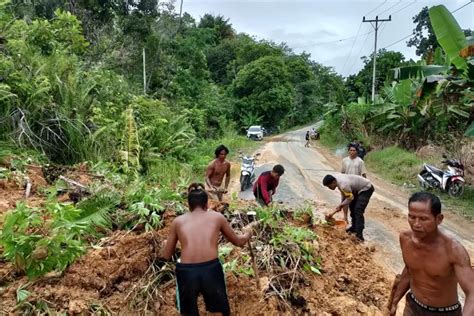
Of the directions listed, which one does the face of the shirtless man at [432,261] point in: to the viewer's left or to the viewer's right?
to the viewer's left

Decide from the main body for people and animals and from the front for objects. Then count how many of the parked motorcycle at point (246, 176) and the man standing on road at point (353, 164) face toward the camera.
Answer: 2

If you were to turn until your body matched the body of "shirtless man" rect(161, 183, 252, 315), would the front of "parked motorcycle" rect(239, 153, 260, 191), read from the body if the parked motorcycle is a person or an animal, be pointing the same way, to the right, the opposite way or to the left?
the opposite way

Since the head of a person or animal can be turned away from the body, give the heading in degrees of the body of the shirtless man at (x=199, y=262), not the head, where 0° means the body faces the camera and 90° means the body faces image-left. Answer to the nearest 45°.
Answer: approximately 180°

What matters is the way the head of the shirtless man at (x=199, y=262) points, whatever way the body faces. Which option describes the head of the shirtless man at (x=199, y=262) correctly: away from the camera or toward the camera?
away from the camera

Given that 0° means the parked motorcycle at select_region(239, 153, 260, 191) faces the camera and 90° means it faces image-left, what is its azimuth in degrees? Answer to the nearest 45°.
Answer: approximately 0°

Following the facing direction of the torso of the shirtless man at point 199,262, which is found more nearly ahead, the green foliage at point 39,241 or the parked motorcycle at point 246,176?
the parked motorcycle

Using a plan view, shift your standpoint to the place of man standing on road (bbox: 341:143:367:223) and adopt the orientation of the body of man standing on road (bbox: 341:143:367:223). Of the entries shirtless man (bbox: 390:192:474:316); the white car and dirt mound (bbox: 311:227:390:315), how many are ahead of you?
2

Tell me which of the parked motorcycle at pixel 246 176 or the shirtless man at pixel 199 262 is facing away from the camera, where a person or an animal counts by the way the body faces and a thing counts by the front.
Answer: the shirtless man

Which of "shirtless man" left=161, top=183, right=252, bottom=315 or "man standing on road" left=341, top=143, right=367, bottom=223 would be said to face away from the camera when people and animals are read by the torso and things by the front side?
the shirtless man

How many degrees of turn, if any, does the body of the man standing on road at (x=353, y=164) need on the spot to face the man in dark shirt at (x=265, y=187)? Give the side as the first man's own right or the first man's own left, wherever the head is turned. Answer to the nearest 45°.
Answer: approximately 45° to the first man's own right
